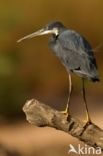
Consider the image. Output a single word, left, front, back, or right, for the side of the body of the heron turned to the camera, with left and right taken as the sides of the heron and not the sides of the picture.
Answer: left
